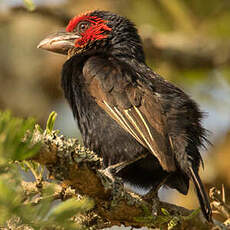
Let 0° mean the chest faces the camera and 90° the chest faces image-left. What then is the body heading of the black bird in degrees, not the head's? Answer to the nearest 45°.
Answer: approximately 90°

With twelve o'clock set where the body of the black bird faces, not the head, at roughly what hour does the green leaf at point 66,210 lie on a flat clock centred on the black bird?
The green leaf is roughly at 9 o'clock from the black bird.

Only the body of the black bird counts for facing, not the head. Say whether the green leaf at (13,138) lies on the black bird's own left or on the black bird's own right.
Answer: on the black bird's own left
